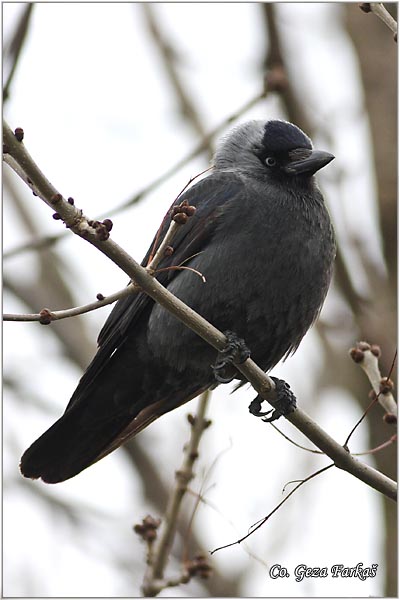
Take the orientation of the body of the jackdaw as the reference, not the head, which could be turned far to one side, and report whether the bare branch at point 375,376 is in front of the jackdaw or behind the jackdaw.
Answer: in front

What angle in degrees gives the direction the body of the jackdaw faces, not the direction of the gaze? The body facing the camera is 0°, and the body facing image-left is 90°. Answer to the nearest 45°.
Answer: approximately 315°

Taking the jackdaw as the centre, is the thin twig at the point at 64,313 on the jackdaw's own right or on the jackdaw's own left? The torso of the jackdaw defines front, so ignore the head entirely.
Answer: on the jackdaw's own right

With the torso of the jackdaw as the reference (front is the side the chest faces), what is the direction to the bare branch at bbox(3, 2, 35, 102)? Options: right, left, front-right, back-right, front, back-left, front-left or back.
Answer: back
